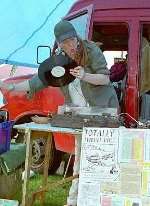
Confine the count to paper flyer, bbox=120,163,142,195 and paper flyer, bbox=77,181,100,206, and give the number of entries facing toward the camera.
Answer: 2

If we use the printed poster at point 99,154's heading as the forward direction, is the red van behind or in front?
behind

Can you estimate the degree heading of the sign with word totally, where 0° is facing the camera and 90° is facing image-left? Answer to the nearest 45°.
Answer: approximately 0°

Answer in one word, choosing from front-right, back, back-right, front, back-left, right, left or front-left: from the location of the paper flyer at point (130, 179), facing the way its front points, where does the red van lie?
back

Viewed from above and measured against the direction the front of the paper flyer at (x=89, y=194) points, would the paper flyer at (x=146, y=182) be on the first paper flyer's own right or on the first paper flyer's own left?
on the first paper flyer's own left

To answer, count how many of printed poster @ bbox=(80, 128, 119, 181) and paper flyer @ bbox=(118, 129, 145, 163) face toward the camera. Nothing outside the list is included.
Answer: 2
